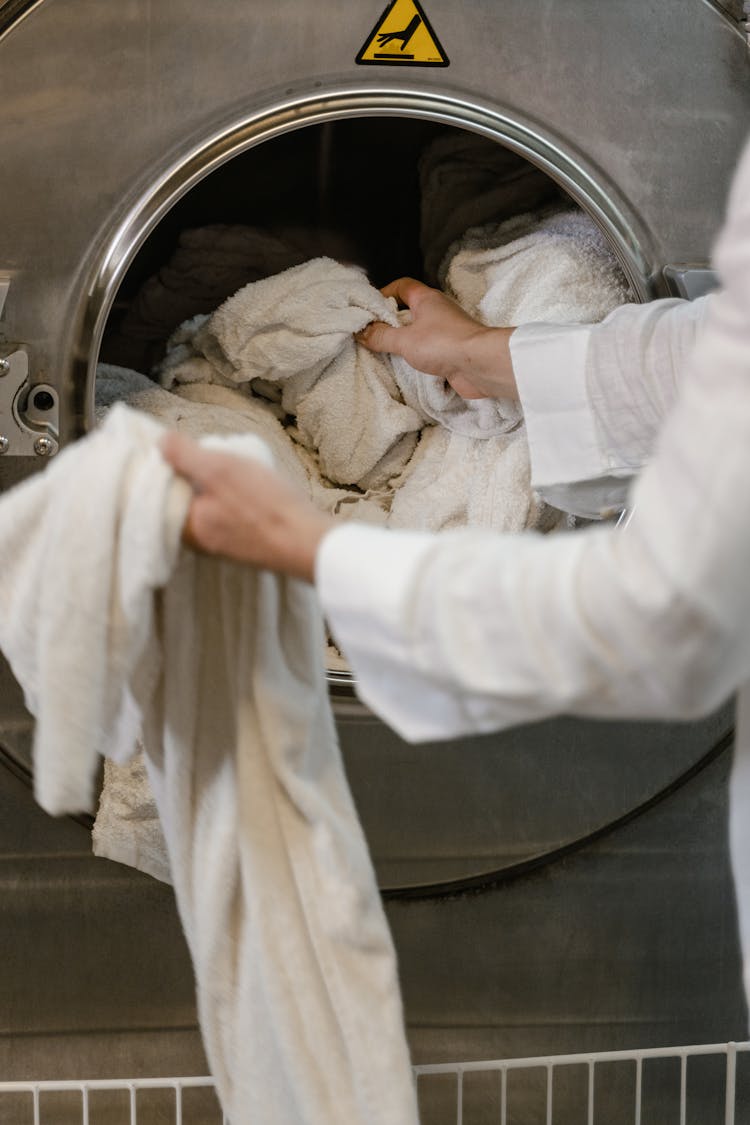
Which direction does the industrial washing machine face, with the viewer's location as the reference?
facing the viewer
